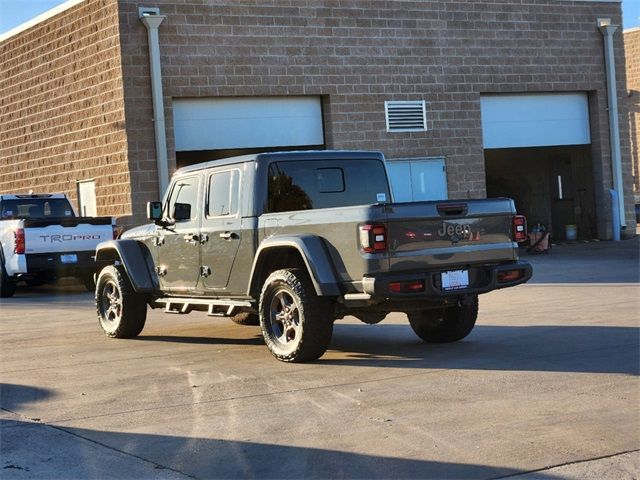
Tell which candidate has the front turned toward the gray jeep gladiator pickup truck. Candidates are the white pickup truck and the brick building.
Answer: the brick building

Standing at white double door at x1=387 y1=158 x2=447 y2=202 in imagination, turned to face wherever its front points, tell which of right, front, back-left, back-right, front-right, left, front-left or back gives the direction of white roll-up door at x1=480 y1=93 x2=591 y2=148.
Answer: back-left

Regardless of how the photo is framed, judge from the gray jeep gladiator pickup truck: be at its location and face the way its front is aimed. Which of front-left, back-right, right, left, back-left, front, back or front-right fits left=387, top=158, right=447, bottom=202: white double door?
front-right

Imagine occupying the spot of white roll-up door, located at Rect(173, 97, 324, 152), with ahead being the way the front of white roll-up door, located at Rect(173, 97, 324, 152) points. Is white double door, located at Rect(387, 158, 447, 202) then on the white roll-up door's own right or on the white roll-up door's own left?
on the white roll-up door's own left

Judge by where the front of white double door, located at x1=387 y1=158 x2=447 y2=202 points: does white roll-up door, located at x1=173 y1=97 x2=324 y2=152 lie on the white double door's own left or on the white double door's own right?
on the white double door's own right

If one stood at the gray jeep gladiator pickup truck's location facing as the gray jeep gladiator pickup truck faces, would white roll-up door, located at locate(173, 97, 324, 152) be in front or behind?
in front

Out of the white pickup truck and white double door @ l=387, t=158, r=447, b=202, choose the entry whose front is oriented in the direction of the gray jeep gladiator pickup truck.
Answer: the white double door

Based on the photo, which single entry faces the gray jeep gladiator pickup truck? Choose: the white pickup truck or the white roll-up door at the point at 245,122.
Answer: the white roll-up door

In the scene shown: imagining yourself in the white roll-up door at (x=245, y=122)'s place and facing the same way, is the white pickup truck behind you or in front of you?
in front

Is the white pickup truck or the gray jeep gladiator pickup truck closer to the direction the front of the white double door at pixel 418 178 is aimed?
the gray jeep gladiator pickup truck
